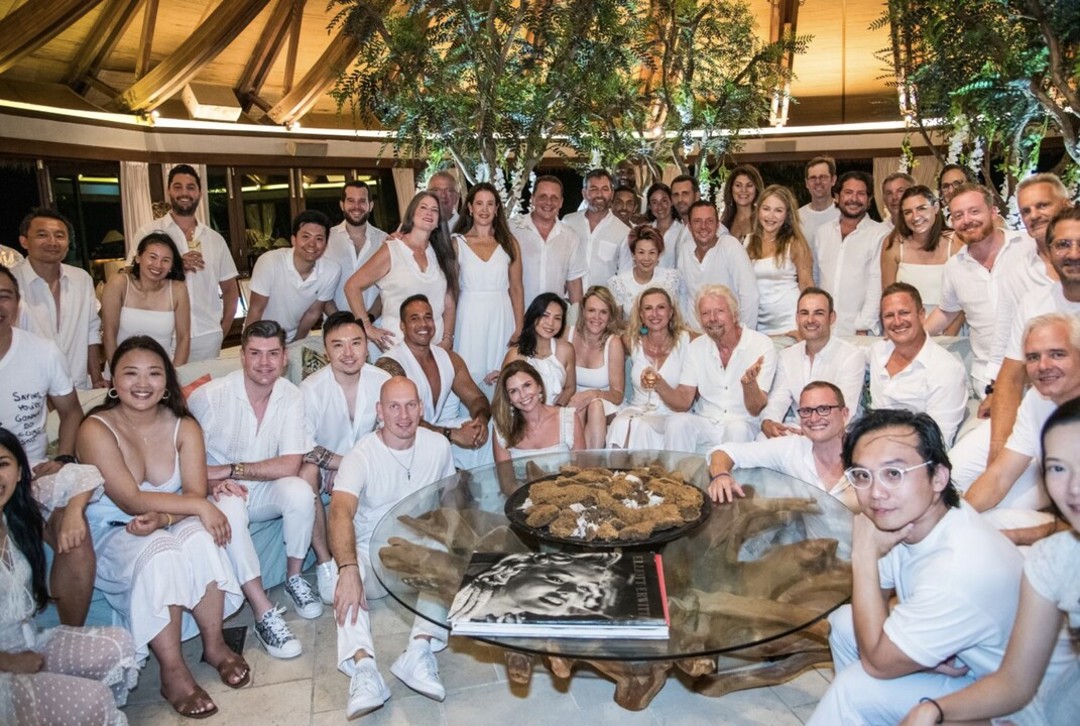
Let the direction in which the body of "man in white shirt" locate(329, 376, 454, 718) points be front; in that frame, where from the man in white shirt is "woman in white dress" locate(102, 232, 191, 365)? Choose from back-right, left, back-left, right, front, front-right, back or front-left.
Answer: back-right

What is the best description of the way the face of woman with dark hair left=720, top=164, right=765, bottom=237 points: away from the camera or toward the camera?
toward the camera

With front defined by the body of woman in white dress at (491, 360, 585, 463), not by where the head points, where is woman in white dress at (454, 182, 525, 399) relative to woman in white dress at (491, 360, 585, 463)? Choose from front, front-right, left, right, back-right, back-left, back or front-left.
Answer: back

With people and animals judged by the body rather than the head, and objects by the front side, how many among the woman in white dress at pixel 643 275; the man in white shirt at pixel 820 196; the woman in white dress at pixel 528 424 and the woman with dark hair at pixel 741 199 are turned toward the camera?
4

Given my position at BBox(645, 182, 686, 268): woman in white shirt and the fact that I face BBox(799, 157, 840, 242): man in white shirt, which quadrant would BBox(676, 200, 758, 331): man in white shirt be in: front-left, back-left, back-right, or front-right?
front-right

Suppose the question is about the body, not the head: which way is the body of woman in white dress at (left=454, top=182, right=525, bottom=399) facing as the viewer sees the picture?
toward the camera

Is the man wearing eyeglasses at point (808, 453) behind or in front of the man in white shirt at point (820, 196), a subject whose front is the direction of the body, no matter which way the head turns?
in front

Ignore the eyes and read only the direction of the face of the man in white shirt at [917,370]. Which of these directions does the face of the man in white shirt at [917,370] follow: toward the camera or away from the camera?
toward the camera

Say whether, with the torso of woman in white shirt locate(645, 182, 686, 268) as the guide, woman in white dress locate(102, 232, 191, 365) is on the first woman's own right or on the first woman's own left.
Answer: on the first woman's own right

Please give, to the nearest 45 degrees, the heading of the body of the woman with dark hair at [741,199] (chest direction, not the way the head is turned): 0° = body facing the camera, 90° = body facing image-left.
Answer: approximately 0°

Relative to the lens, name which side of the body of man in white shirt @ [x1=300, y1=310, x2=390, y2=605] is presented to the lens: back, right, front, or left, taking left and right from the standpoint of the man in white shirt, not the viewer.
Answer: front

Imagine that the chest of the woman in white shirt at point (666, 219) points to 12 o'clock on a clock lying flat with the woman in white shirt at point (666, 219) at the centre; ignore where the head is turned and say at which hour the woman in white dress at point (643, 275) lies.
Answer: the woman in white dress at point (643, 275) is roughly at 12 o'clock from the woman in white shirt at point (666, 219).

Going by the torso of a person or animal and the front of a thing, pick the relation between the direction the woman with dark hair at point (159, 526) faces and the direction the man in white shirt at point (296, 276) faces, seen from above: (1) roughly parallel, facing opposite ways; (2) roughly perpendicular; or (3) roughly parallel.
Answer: roughly parallel

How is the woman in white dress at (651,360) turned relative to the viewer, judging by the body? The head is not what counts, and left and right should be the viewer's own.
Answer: facing the viewer

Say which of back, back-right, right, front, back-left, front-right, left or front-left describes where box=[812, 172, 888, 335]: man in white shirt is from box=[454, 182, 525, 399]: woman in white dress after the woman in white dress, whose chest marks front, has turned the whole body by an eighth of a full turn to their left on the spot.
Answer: front-left

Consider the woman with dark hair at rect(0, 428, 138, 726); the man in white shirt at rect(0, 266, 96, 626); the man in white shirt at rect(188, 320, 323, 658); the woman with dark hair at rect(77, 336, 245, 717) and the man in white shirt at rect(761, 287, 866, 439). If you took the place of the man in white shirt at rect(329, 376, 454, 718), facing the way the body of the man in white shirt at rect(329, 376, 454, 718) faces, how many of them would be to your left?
1

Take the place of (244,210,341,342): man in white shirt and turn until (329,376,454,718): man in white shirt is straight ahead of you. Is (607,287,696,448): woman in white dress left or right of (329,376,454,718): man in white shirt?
left
